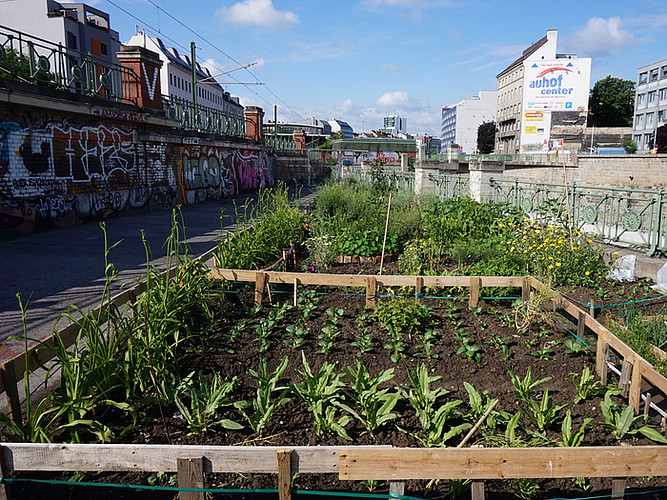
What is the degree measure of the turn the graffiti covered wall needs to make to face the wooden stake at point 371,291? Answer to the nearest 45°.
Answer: approximately 45° to its right

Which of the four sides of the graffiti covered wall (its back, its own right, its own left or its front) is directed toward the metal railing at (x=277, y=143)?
left

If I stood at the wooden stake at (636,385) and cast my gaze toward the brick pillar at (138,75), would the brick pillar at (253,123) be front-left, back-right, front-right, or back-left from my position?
front-right

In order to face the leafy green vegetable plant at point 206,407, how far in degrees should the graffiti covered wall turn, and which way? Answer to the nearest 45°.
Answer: approximately 45° to its right

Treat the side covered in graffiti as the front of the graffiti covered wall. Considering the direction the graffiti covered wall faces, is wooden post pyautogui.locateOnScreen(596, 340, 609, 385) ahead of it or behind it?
ahead

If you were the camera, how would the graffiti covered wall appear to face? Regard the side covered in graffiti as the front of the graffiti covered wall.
facing the viewer and to the right of the viewer

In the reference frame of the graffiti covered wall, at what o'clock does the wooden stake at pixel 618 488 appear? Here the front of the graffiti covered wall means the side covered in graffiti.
The wooden stake is roughly at 1 o'clock from the graffiti covered wall.

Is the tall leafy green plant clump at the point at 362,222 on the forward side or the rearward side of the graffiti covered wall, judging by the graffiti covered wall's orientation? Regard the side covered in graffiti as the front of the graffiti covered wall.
on the forward side

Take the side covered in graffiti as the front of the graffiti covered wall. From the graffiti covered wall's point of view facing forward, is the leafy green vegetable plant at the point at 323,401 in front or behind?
in front

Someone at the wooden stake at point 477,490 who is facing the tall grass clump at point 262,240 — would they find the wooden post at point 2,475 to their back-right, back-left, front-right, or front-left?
front-left

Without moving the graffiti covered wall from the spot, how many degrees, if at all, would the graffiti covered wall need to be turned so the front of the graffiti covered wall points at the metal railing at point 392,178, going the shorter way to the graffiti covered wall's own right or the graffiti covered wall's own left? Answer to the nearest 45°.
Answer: approximately 45° to the graffiti covered wall's own left
